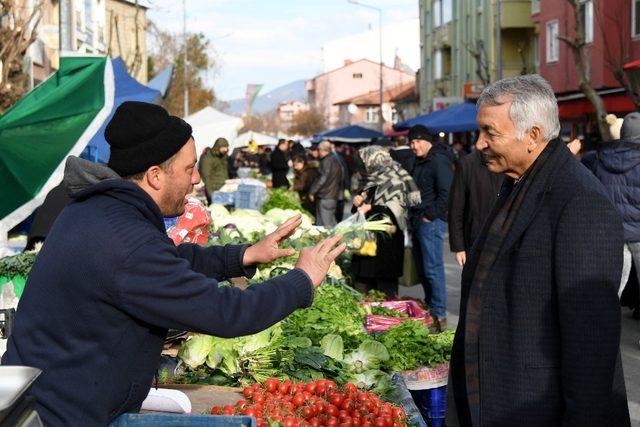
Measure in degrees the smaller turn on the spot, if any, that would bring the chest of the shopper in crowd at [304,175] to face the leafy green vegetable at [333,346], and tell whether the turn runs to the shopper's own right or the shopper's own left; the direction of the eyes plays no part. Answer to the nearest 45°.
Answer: approximately 45° to the shopper's own left

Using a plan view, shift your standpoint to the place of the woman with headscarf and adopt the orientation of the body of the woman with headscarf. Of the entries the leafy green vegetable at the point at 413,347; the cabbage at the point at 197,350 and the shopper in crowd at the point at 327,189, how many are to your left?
2

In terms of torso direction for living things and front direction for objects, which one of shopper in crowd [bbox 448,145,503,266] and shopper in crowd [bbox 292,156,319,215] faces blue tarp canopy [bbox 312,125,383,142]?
shopper in crowd [bbox 448,145,503,266]

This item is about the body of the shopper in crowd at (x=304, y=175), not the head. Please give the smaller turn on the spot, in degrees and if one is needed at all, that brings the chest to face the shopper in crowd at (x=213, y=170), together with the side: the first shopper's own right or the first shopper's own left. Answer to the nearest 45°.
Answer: approximately 45° to the first shopper's own right

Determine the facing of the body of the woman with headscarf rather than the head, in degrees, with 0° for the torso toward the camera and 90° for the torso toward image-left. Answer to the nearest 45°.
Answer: approximately 90°

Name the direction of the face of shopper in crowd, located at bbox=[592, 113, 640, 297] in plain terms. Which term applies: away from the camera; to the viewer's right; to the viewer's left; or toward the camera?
away from the camera

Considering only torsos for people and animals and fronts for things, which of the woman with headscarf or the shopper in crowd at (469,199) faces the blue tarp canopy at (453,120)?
the shopper in crowd

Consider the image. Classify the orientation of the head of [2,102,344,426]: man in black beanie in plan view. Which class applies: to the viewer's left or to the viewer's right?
to the viewer's right

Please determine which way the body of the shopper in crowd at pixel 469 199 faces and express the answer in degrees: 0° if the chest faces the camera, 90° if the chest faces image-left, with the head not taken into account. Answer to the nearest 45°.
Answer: approximately 180°

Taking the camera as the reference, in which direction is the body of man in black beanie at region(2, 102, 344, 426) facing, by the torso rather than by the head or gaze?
to the viewer's right

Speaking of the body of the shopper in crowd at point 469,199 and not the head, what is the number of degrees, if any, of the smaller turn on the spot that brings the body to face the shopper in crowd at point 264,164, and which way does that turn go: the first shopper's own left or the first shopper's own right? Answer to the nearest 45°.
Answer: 0° — they already face them

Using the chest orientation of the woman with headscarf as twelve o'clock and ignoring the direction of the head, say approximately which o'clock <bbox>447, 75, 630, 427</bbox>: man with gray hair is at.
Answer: The man with gray hair is roughly at 9 o'clock from the woman with headscarf.
